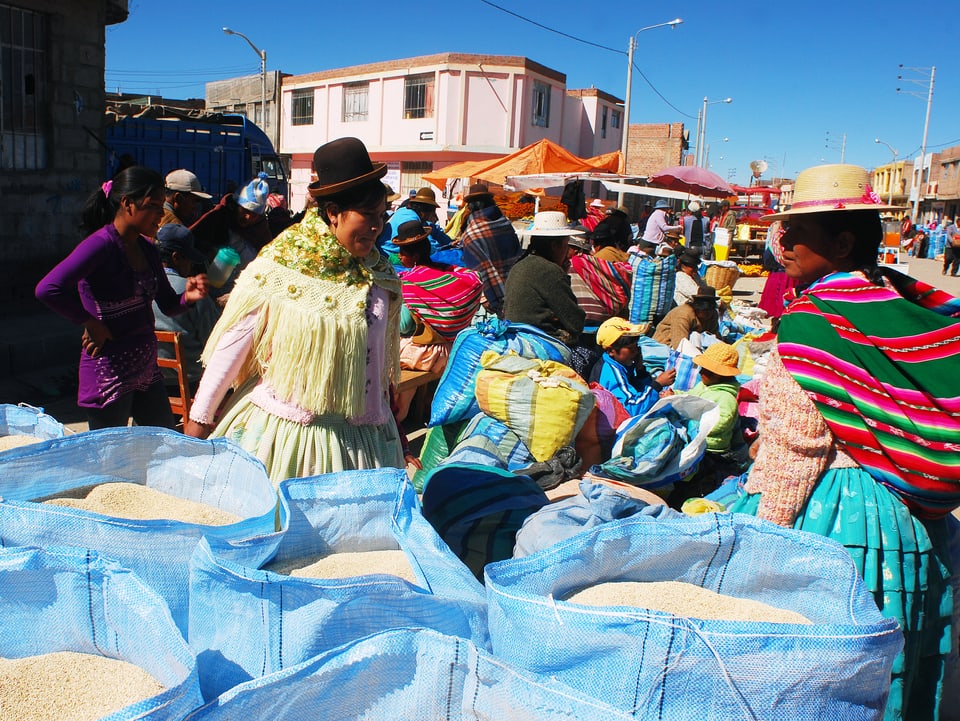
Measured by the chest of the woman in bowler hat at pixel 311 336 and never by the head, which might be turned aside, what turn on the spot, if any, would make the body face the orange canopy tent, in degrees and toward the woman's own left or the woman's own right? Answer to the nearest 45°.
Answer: approximately 135° to the woman's own left

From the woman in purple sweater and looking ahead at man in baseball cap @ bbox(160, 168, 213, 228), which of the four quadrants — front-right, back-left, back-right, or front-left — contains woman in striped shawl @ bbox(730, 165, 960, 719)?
back-right

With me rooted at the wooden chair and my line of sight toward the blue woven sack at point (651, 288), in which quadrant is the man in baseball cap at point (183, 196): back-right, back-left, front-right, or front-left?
front-left

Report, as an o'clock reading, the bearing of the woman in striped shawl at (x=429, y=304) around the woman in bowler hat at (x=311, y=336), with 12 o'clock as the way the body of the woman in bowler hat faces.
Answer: The woman in striped shawl is roughly at 8 o'clock from the woman in bowler hat.

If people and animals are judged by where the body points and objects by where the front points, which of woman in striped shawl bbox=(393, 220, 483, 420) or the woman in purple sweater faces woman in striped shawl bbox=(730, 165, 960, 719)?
the woman in purple sweater

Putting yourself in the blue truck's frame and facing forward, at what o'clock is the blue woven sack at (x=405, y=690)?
The blue woven sack is roughly at 3 o'clock from the blue truck.

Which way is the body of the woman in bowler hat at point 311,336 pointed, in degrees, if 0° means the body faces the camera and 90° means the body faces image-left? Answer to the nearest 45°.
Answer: approximately 315°

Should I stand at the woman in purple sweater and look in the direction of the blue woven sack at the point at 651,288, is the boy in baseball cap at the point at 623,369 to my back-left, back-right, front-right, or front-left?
front-right

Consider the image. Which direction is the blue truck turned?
to the viewer's right

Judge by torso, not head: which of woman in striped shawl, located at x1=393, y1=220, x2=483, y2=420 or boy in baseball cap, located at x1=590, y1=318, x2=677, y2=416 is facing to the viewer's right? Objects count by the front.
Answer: the boy in baseball cap

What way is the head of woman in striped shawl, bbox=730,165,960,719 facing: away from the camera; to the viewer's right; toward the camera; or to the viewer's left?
to the viewer's left

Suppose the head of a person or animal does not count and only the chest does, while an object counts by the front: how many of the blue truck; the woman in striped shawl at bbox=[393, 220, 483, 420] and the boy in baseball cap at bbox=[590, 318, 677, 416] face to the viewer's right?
2

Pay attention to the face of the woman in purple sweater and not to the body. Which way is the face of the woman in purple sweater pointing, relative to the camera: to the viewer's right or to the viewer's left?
to the viewer's right

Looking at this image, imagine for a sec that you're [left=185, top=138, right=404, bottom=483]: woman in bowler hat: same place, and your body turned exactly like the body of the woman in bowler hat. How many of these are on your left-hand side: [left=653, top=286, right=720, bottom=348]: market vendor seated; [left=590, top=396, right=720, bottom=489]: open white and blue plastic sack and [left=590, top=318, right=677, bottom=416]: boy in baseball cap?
3

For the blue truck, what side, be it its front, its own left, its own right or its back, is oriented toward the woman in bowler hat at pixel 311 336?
right

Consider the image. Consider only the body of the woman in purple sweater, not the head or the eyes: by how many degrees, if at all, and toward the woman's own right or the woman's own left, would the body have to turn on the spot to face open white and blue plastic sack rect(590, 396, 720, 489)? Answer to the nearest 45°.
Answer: approximately 45° to the woman's own left

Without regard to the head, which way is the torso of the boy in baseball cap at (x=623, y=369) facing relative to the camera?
to the viewer's right

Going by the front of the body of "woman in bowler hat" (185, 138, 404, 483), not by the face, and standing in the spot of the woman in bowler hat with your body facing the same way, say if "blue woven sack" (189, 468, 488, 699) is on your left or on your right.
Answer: on your right

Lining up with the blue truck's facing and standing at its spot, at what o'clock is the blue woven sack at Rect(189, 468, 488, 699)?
The blue woven sack is roughly at 3 o'clock from the blue truck.
